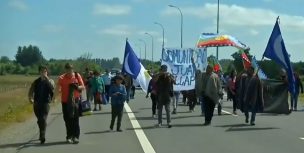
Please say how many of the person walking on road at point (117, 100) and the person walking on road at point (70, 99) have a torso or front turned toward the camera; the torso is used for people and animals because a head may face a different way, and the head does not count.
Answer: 2

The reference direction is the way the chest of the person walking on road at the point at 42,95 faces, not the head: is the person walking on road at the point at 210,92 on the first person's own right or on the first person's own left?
on the first person's own left

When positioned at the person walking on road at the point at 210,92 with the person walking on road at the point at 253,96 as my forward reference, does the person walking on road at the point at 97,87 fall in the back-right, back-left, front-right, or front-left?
back-left

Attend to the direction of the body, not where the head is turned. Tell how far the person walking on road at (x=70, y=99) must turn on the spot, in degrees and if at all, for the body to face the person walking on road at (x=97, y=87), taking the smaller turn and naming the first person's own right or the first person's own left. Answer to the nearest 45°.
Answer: approximately 180°

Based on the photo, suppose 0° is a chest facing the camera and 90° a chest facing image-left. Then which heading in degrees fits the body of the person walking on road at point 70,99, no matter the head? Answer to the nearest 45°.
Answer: approximately 0°

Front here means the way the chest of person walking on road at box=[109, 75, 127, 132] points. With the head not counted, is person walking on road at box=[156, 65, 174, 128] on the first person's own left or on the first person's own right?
on the first person's own left
